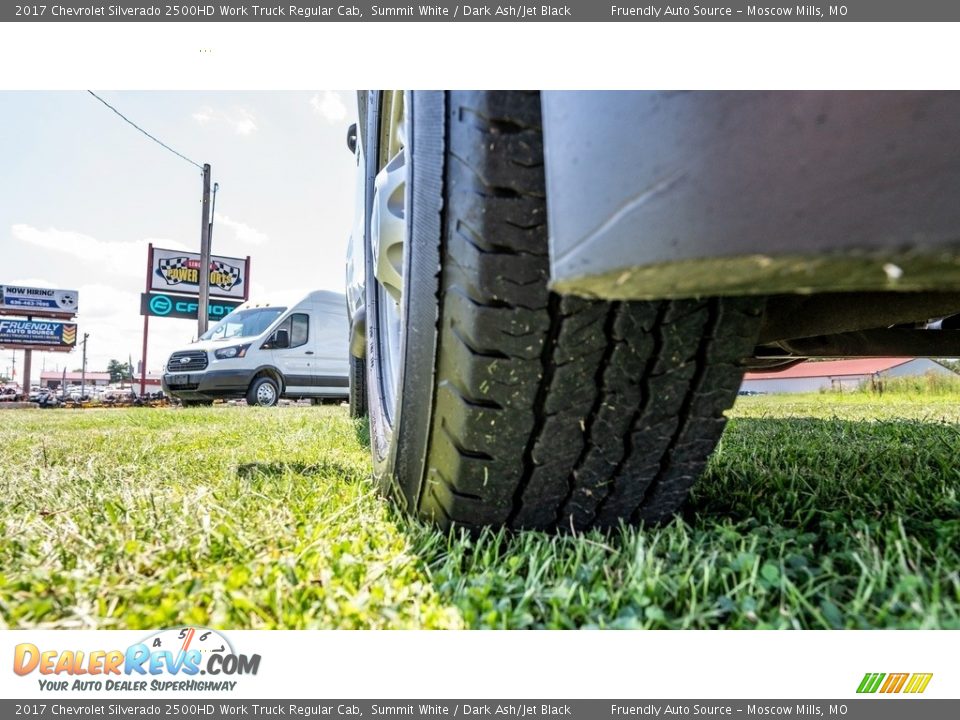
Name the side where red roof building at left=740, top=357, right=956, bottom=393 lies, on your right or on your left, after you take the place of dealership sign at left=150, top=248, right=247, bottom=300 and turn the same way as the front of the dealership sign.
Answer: on your left

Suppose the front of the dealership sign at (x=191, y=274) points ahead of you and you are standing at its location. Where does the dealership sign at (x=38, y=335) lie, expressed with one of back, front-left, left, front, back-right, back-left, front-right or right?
back-right

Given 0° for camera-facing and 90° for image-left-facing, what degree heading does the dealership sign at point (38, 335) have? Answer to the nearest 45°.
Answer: approximately 0°
